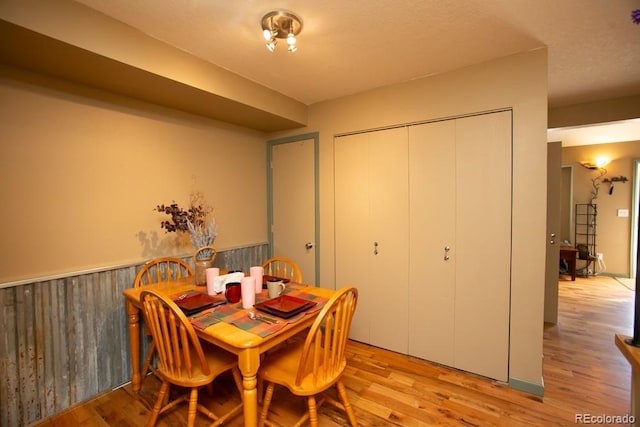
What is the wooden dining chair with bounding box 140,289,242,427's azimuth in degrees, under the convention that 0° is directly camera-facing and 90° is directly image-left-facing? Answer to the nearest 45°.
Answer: approximately 225°

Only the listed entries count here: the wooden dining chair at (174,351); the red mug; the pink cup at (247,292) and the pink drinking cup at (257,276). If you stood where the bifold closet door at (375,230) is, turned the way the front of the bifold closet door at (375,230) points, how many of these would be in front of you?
4

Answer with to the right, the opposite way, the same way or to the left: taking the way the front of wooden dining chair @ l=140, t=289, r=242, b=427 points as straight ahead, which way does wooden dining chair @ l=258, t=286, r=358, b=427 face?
to the left

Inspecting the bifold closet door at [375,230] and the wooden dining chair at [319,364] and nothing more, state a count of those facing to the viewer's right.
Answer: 0

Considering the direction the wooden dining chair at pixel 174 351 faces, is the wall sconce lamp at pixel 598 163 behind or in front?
in front

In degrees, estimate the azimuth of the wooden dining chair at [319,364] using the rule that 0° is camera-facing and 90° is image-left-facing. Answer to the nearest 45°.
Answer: approximately 135°

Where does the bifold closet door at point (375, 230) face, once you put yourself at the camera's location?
facing the viewer and to the left of the viewer

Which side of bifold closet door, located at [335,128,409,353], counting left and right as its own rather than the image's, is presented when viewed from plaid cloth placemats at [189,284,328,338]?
front

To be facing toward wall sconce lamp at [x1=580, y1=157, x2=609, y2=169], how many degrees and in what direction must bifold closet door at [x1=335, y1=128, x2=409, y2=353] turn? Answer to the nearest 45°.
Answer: approximately 180°

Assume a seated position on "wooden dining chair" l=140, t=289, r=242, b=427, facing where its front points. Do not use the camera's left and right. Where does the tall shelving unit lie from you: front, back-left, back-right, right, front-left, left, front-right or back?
front-right

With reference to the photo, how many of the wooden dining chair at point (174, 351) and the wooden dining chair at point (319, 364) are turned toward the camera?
0

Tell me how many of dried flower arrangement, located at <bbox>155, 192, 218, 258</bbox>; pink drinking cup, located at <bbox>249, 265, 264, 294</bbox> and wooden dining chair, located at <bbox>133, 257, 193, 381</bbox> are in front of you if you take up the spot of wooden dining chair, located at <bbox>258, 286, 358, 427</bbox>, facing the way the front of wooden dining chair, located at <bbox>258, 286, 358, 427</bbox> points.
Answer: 3

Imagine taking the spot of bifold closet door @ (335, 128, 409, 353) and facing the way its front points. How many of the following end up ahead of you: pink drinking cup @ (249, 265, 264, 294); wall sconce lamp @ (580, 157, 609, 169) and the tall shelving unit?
1

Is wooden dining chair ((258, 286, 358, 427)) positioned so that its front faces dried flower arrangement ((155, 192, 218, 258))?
yes

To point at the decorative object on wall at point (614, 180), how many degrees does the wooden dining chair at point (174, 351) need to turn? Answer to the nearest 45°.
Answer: approximately 45° to its right

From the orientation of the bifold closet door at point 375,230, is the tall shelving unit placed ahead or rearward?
rearward

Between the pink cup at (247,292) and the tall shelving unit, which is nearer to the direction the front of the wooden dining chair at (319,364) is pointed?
the pink cup
